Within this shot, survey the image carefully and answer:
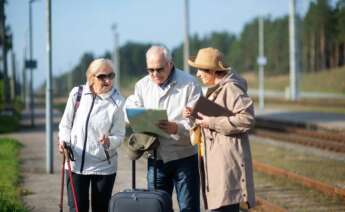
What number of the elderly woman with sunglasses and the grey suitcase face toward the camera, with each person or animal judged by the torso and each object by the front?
2

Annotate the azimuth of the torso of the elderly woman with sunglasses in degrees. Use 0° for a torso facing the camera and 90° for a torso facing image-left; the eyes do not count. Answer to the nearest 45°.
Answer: approximately 0°

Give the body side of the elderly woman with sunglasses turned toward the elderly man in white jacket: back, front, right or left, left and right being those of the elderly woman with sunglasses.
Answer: left

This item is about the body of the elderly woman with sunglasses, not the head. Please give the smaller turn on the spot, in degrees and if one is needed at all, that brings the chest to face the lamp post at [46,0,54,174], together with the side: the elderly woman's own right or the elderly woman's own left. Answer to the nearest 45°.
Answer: approximately 180°

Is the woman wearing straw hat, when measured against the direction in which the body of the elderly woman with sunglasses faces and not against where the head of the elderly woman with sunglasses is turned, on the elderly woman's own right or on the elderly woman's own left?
on the elderly woman's own left
